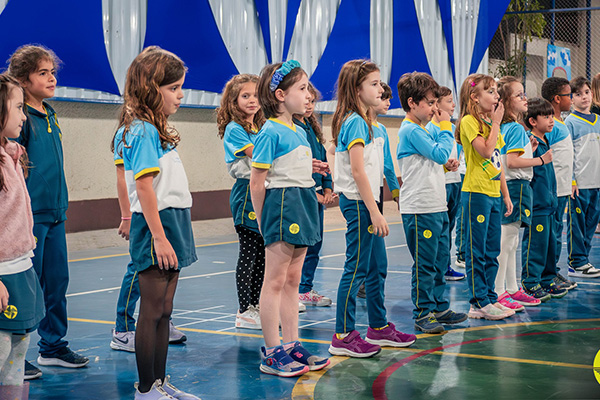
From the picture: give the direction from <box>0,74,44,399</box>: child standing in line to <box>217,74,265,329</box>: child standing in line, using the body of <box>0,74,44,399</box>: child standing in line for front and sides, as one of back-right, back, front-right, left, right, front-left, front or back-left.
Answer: front-left

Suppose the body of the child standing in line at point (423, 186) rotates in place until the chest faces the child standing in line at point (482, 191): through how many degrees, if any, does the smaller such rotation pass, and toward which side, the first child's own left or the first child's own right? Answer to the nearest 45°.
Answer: approximately 90° to the first child's own left

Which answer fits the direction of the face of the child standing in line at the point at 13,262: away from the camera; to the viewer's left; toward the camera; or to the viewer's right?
to the viewer's right

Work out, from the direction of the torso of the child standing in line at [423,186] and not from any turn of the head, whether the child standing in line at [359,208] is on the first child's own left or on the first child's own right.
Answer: on the first child's own right

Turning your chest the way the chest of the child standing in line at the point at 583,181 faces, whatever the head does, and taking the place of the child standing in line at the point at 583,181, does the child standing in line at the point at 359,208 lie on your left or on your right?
on your right
